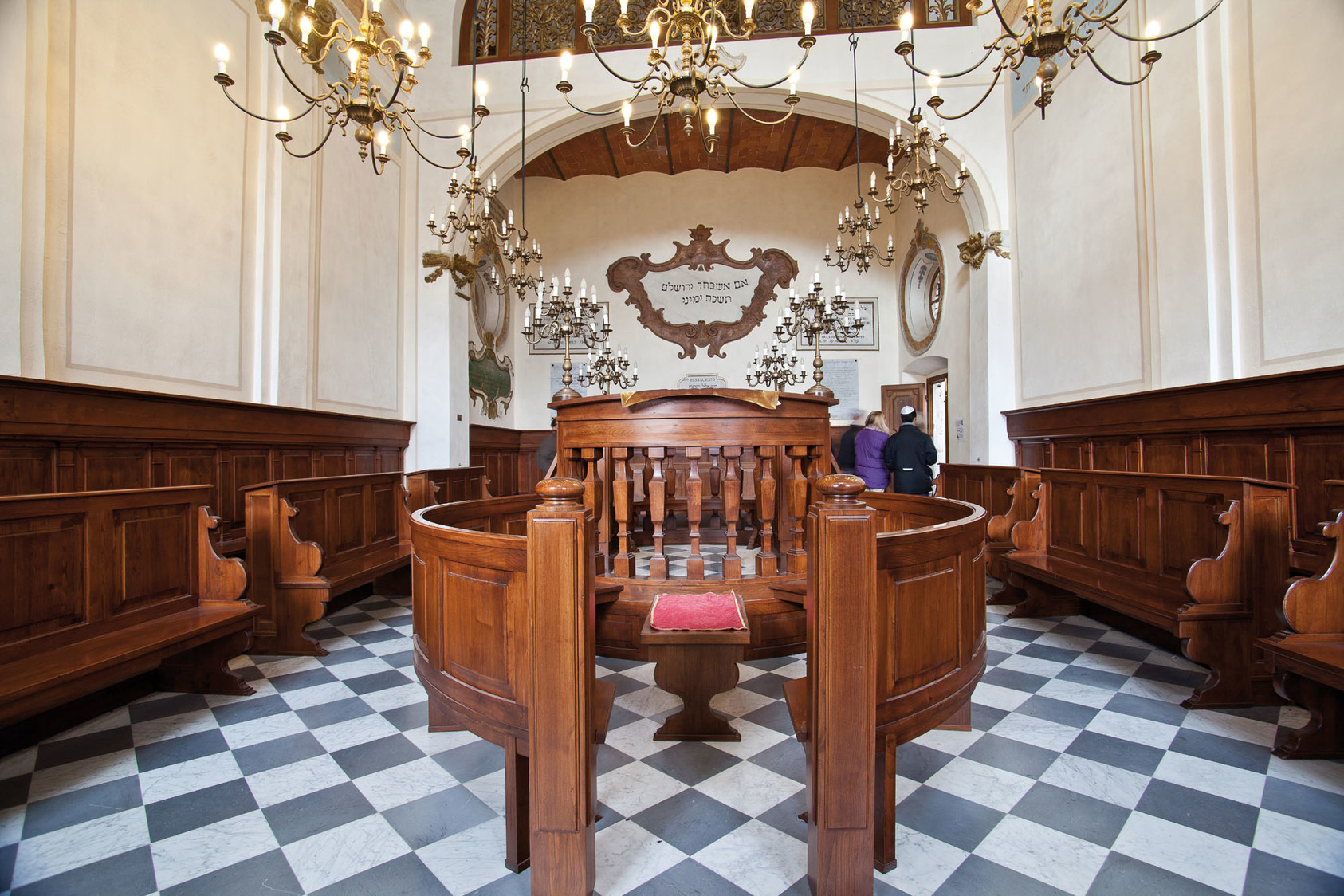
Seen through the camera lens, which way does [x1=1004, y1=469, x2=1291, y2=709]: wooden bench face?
facing the viewer and to the left of the viewer

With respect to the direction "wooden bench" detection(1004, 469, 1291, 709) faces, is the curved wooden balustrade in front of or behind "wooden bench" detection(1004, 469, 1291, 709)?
in front

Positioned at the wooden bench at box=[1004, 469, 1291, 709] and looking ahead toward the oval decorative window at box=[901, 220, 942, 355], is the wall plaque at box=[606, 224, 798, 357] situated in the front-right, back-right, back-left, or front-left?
front-left

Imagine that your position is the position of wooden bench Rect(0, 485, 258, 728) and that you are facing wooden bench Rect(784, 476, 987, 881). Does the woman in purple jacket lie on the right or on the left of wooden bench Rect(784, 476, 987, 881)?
left

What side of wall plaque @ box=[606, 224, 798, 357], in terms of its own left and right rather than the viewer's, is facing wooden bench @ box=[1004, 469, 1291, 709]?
front

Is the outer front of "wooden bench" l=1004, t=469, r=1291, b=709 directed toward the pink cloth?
yes

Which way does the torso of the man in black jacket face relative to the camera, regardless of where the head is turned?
away from the camera

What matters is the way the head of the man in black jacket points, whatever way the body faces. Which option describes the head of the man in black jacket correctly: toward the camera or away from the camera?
away from the camera

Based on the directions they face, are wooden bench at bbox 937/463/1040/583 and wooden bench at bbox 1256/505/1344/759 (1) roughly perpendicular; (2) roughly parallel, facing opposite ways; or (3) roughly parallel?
roughly parallel

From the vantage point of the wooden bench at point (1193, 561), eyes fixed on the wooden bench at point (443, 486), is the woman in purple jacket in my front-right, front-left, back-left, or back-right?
front-right

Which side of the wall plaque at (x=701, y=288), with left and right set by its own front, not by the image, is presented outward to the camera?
front

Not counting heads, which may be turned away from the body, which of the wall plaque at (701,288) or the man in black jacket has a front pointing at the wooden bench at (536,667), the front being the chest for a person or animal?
the wall plaque

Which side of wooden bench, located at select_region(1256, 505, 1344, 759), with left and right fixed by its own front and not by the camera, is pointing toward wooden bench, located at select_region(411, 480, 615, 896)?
front

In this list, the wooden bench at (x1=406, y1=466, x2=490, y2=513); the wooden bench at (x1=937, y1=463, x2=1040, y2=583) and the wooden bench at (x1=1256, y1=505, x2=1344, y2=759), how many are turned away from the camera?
0

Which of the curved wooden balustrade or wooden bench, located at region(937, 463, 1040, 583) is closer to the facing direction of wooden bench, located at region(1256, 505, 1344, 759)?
the curved wooden balustrade

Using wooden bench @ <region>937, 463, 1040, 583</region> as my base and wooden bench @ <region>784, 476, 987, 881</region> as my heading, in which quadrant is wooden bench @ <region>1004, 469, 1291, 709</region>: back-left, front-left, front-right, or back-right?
front-left

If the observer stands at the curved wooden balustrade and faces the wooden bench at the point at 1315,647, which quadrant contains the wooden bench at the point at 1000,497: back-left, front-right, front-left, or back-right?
front-left

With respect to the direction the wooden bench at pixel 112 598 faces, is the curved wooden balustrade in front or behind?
in front
